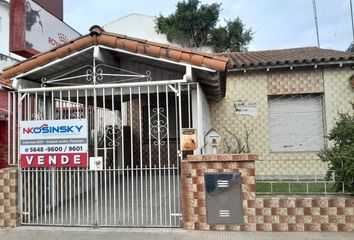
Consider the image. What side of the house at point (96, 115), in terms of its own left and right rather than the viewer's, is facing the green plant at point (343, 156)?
left

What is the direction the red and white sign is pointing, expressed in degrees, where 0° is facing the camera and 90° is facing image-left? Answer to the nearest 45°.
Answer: approximately 315°

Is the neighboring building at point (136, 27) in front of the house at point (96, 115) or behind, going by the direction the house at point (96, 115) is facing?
behind

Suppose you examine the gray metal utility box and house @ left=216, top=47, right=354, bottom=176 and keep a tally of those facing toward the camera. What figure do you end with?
2

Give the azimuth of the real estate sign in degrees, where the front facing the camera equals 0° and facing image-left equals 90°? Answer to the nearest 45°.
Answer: approximately 0°

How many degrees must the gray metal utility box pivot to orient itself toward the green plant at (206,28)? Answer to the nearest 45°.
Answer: approximately 180°

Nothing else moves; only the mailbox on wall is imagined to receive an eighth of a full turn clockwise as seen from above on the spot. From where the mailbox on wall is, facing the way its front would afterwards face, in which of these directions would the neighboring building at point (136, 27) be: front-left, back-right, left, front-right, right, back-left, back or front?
back-right
